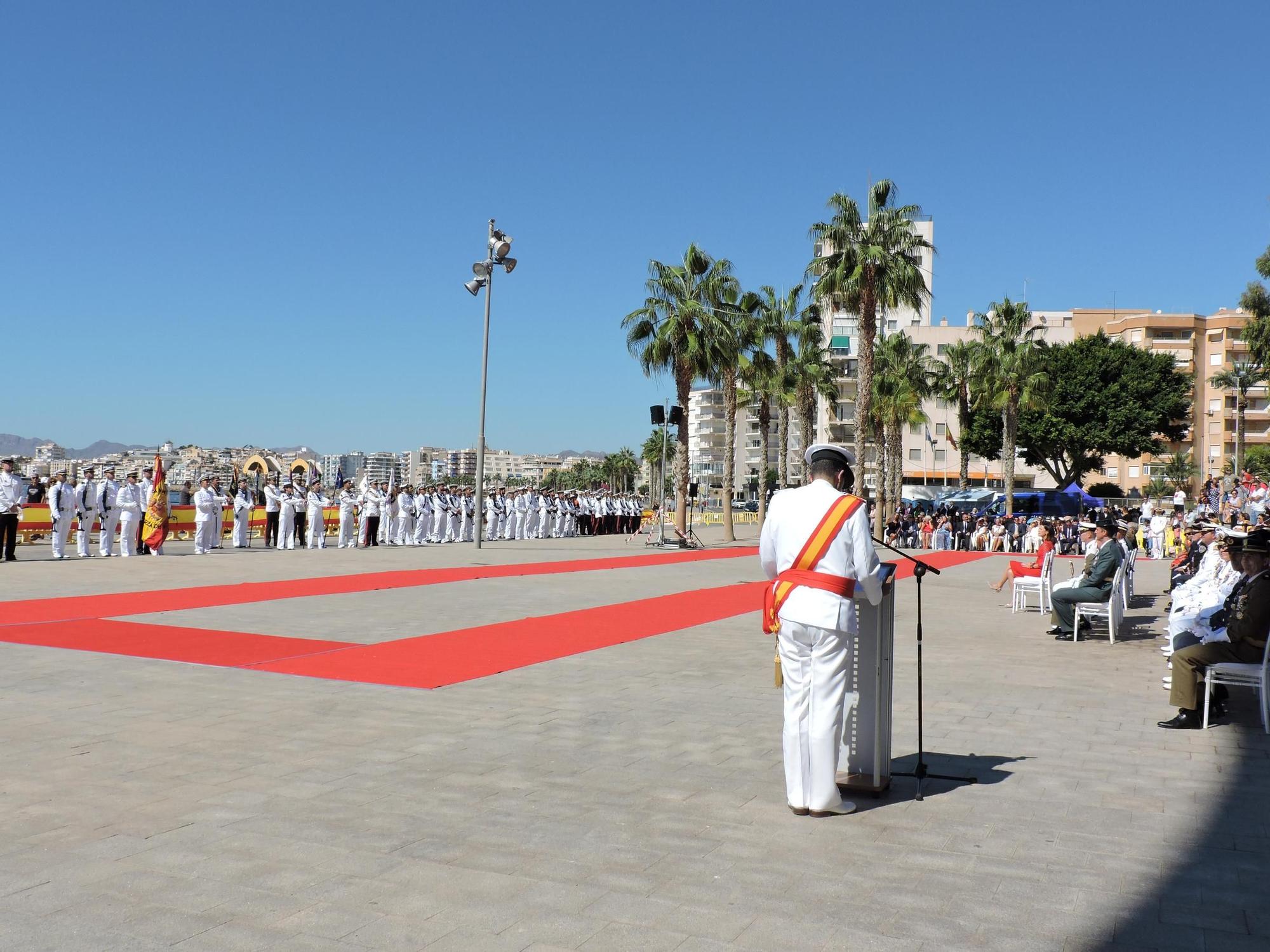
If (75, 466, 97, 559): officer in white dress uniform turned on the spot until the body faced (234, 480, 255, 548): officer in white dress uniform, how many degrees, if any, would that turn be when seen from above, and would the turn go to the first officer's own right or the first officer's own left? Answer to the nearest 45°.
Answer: approximately 90° to the first officer's own left

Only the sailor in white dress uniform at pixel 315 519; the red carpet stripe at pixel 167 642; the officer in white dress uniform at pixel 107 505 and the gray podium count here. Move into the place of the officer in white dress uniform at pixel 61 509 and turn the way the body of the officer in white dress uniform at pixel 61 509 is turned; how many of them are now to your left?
2

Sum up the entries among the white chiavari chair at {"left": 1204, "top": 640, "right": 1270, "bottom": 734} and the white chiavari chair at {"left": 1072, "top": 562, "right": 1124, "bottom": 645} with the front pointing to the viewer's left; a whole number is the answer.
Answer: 2

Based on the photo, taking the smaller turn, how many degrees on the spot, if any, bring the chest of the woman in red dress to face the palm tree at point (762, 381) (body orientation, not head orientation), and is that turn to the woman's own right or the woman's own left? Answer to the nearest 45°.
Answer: approximately 90° to the woman's own right

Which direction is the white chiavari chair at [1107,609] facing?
to the viewer's left

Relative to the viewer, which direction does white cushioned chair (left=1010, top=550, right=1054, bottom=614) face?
to the viewer's left

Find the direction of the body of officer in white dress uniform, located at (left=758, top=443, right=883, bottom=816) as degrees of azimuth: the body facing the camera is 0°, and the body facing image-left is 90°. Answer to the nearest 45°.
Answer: approximately 225°

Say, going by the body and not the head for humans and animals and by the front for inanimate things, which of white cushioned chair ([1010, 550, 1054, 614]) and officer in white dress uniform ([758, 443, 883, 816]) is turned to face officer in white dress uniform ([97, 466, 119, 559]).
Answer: the white cushioned chair

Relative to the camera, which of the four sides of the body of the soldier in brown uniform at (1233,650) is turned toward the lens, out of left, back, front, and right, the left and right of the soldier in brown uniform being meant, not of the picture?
left
